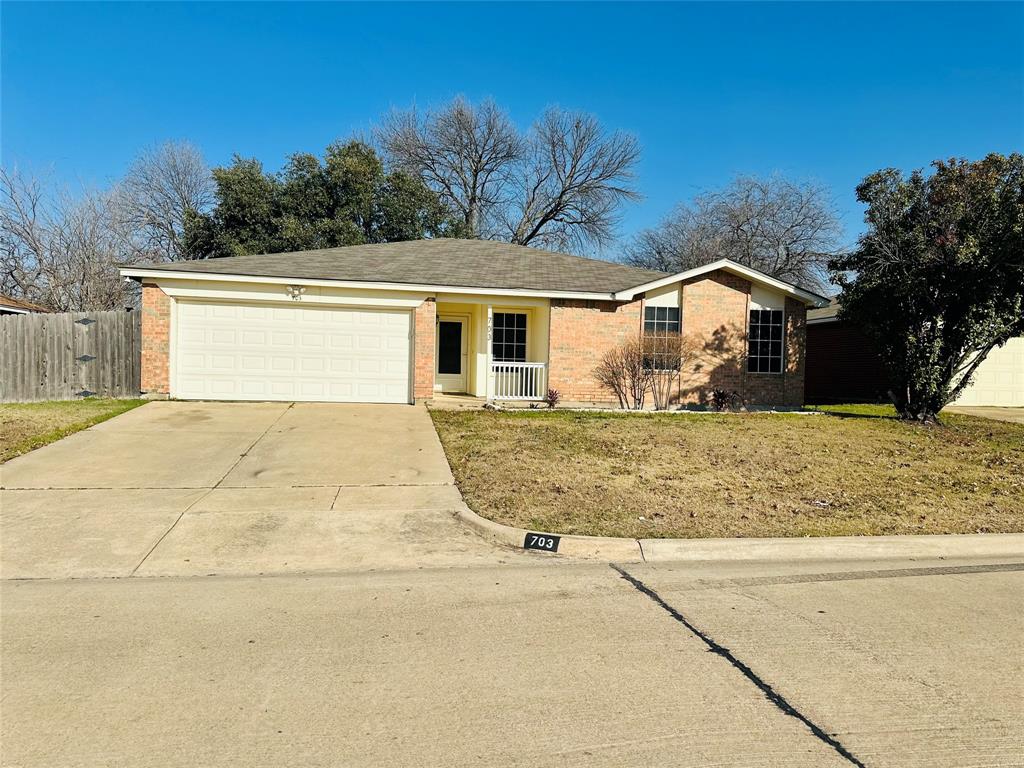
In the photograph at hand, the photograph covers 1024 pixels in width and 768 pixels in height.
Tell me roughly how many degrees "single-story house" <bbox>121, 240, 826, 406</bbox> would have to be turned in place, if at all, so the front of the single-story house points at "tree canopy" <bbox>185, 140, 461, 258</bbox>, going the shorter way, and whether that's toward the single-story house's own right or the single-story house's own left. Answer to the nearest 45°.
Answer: approximately 135° to the single-story house's own right

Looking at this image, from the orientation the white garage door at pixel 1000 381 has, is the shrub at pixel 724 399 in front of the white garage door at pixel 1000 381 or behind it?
in front

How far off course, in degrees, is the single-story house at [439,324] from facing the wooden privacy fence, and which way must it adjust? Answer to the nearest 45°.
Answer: approximately 90° to its right

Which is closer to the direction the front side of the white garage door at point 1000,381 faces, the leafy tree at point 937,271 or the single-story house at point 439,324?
the leafy tree

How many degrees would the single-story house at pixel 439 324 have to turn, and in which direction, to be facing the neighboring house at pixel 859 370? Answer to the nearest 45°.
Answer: approximately 90° to its left

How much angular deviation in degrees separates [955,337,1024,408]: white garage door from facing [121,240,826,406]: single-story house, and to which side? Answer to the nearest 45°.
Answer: approximately 45° to its right

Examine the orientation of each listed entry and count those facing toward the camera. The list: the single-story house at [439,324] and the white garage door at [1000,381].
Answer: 2

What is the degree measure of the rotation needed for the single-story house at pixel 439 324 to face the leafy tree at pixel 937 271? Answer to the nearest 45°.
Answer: approximately 90° to its left

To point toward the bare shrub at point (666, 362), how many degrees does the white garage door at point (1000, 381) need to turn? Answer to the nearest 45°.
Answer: approximately 45° to its right

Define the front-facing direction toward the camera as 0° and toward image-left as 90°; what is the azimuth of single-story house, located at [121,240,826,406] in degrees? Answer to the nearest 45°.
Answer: approximately 0°

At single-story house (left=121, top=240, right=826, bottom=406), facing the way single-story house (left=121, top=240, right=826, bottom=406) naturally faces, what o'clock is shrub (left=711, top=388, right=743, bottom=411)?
The shrub is roughly at 9 o'clock from the single-story house.
